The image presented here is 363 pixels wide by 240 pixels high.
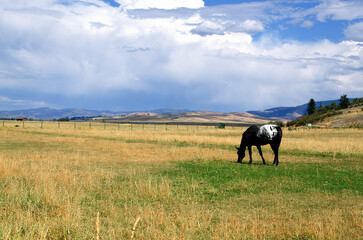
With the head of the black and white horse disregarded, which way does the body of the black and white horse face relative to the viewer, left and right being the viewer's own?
facing to the left of the viewer
